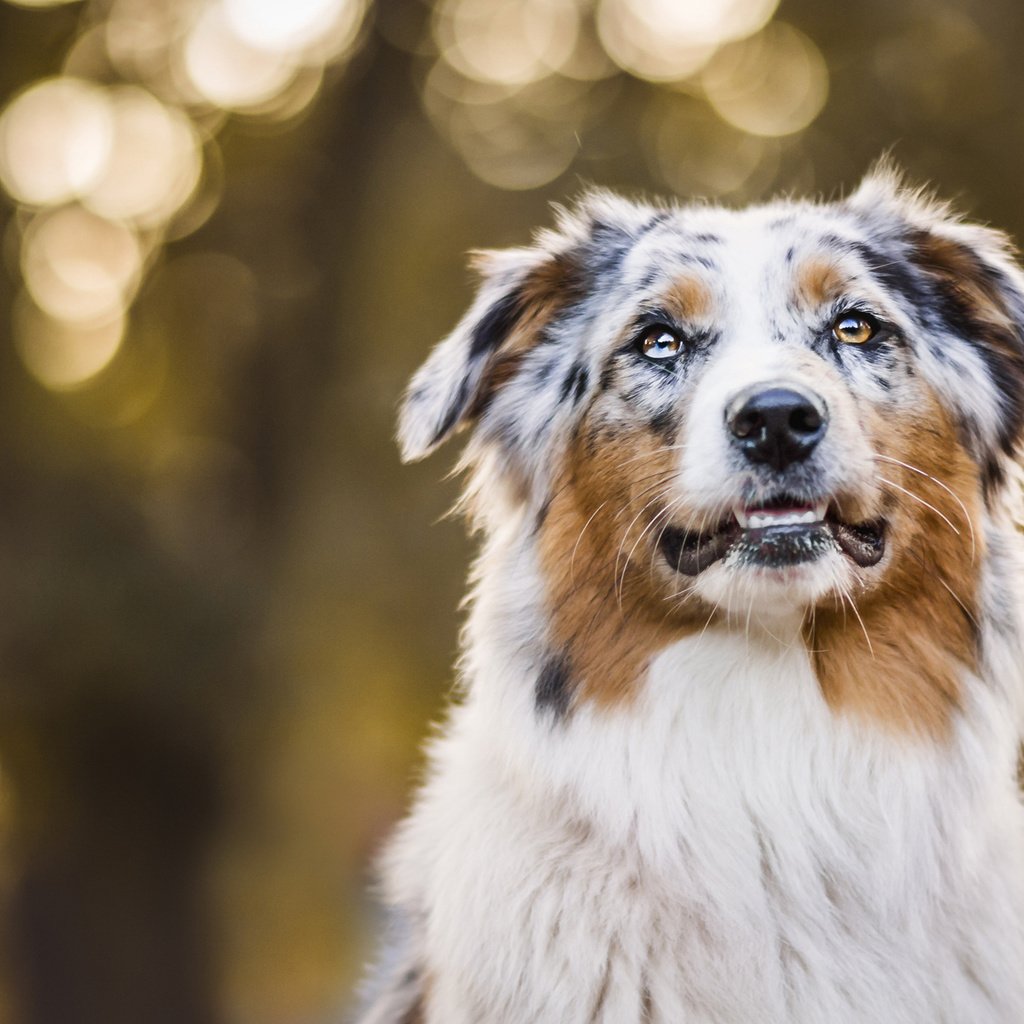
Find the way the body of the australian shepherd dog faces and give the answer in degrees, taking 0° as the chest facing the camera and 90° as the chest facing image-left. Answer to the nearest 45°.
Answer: approximately 0°
